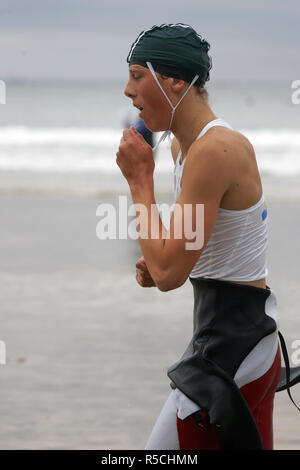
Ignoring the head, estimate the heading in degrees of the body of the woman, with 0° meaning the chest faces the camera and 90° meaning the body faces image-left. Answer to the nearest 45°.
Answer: approximately 90°

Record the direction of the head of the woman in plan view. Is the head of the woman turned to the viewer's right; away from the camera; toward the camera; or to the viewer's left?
to the viewer's left
